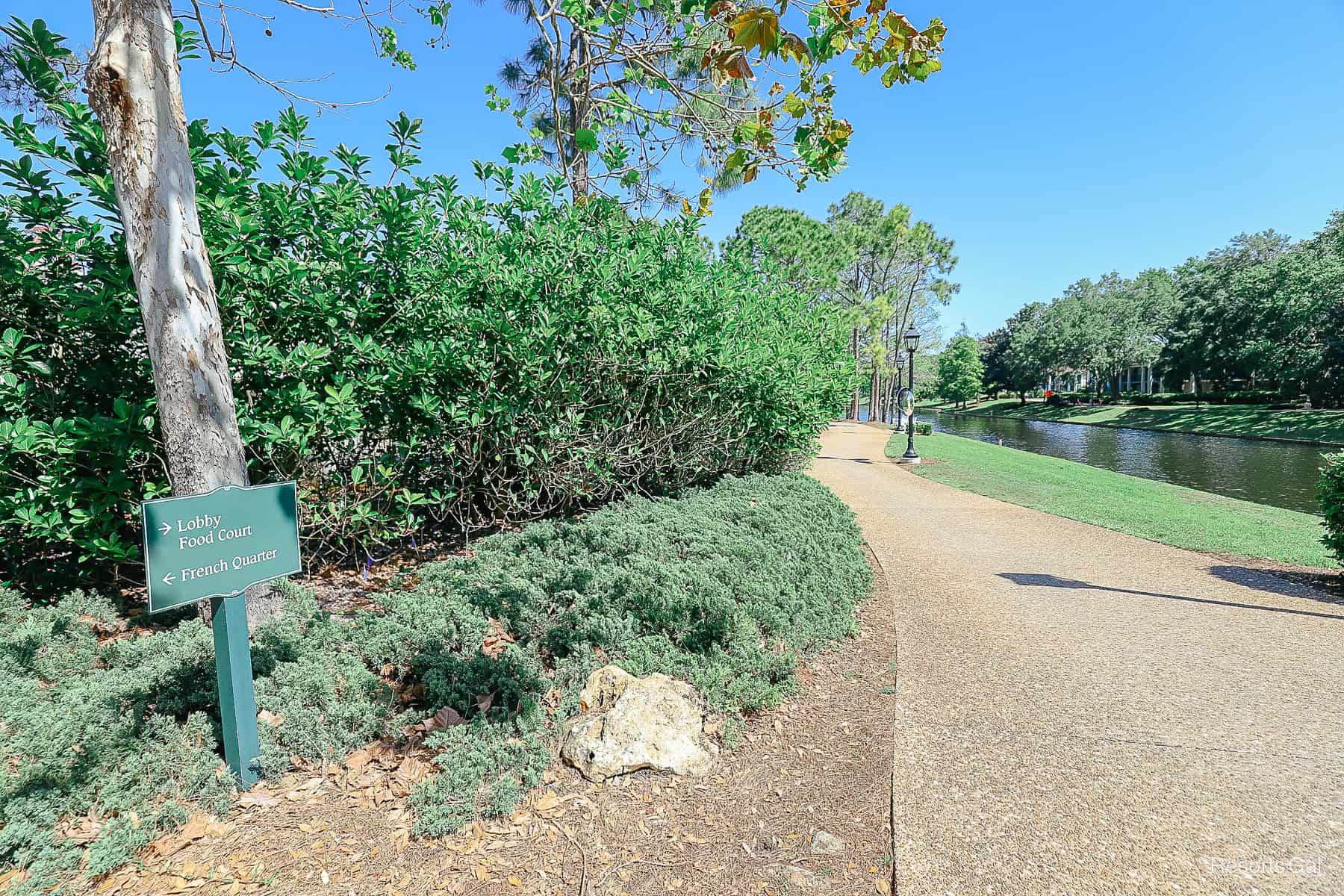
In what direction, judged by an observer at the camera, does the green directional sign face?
facing the viewer and to the right of the viewer

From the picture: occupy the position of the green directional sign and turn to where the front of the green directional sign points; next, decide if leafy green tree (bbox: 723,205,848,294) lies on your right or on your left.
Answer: on your left

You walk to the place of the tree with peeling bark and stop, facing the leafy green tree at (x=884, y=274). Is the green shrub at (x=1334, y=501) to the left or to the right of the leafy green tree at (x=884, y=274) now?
right

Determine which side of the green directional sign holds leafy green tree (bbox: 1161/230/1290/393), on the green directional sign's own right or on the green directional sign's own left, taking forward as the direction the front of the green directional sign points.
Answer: on the green directional sign's own left
